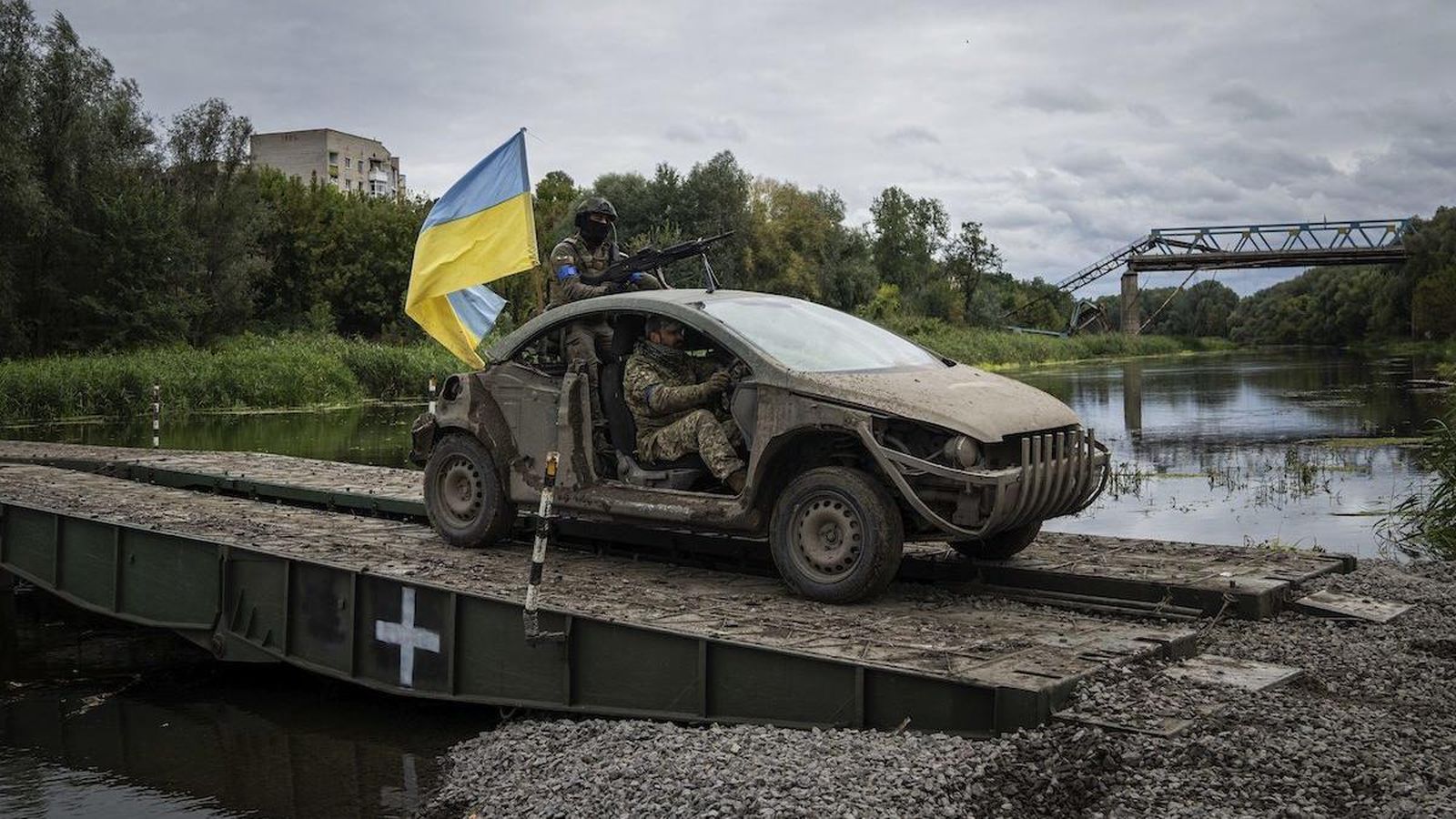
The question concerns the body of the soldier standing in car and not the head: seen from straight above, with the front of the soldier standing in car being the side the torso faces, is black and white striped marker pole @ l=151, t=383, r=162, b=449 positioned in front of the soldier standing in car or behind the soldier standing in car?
behind

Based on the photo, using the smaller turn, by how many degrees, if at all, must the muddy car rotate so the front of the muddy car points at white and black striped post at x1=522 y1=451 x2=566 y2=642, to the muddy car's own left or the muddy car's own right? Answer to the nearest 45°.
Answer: approximately 90° to the muddy car's own right

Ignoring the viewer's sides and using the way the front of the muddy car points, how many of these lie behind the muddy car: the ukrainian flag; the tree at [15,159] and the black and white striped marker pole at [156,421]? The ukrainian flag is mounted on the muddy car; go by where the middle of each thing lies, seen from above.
3

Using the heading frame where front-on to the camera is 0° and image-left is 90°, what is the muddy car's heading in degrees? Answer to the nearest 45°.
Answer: approximately 315°

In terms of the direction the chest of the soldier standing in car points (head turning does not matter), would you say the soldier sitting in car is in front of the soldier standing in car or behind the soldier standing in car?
in front

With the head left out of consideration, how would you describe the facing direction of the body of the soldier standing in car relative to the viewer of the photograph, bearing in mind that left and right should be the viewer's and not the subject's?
facing the viewer and to the right of the viewer
